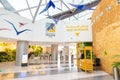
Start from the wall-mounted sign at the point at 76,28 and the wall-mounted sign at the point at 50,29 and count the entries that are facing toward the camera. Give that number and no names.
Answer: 2

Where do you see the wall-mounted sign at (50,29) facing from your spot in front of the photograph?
facing the viewer

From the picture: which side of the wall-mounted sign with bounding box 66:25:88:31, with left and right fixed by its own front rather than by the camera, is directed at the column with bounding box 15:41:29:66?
right

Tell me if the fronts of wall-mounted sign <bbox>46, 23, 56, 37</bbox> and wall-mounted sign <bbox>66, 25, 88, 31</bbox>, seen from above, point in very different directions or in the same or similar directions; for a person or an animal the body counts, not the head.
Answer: same or similar directions

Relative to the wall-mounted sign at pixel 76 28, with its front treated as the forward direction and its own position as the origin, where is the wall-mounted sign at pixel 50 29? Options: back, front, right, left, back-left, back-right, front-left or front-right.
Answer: right

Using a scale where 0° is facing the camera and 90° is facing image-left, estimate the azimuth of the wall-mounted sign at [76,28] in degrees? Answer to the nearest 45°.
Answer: approximately 0°

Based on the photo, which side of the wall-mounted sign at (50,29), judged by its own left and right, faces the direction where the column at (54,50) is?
back
